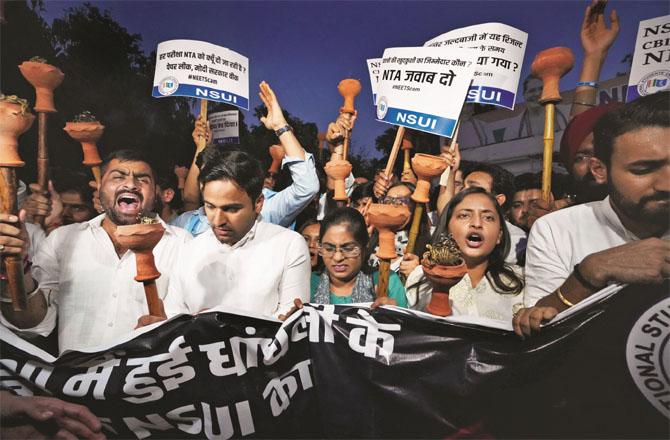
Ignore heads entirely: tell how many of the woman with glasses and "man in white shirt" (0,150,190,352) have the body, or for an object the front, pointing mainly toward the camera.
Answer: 2

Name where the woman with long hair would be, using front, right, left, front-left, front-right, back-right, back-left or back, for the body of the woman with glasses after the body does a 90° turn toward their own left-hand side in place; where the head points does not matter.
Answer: front

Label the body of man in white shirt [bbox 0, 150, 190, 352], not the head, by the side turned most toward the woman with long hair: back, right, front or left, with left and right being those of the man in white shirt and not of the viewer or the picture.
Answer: left

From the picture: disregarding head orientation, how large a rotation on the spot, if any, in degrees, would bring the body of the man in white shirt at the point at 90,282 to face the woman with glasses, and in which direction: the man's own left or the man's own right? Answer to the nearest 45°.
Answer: approximately 90° to the man's own left
